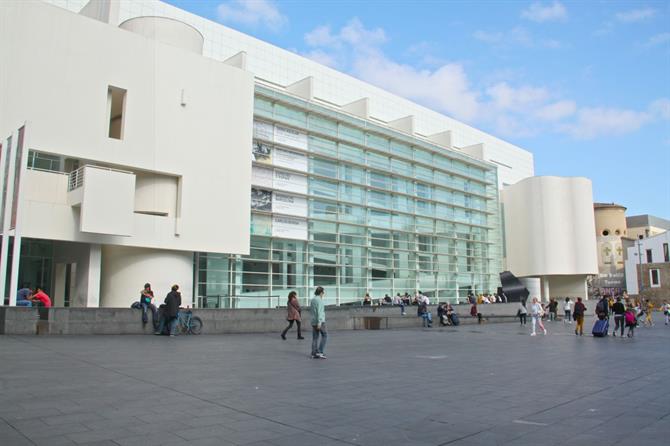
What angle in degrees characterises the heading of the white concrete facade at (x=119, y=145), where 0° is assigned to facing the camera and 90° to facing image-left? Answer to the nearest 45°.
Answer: approximately 315°

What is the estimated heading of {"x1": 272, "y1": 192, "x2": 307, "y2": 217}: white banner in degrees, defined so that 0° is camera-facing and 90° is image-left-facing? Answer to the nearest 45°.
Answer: approximately 315°

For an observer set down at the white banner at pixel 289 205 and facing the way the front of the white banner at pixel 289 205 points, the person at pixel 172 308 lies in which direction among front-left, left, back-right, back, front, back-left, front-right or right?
front-right

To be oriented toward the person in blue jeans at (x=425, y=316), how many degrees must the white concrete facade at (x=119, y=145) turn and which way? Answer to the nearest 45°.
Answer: approximately 45° to its left

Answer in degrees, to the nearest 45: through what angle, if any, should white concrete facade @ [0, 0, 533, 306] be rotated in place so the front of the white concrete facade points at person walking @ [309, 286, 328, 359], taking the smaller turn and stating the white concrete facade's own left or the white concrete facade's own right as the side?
0° — it already faces them

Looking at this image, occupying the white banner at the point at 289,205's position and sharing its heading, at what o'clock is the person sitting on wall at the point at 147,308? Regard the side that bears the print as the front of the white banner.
The person sitting on wall is roughly at 2 o'clock from the white banner.

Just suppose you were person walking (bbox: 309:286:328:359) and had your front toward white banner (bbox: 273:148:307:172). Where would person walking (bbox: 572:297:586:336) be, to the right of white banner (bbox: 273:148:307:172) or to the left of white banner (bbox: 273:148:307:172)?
right
